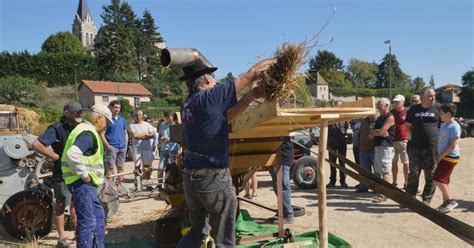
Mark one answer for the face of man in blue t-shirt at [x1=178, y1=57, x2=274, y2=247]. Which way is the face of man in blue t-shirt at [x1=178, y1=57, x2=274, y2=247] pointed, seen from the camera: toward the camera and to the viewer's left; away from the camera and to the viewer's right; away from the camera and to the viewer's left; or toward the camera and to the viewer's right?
away from the camera and to the viewer's right

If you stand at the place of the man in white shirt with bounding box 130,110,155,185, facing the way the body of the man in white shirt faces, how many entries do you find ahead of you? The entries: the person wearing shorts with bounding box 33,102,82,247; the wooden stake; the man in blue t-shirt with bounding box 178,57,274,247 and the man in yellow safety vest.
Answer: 4

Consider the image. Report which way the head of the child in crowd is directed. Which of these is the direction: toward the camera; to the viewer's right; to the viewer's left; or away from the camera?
to the viewer's left

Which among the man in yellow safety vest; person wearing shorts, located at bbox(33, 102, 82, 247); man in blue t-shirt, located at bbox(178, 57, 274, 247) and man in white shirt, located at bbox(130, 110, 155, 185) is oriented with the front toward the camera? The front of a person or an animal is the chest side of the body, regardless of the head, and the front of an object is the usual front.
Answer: the man in white shirt

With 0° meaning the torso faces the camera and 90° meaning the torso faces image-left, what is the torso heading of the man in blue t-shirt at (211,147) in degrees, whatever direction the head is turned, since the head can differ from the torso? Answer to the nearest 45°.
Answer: approximately 225°

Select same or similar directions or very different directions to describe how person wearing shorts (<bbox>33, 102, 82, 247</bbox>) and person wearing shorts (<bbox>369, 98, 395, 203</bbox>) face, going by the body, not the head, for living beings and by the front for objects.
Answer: very different directions

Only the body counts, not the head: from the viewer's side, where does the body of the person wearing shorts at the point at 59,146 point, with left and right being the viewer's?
facing to the right of the viewer

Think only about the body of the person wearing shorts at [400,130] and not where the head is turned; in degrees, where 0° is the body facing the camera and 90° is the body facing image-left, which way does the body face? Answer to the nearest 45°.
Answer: approximately 45°

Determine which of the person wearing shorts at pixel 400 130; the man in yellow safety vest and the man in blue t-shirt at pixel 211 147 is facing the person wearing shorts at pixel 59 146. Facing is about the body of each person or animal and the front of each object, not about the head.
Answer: the person wearing shorts at pixel 400 130
